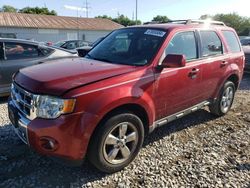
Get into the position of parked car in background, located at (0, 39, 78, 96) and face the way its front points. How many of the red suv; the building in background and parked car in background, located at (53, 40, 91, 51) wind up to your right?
2

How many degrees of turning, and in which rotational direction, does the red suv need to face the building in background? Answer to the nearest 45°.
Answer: approximately 135° to its right

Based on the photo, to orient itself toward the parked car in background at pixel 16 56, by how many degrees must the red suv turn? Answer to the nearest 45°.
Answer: approximately 90° to its right

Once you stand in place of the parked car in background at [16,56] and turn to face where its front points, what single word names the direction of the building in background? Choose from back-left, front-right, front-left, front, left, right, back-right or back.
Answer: right

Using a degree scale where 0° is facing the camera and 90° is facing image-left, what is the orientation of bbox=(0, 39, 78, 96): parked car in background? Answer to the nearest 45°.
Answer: approximately 90°

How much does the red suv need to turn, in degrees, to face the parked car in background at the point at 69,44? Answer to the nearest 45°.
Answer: approximately 135° to its right

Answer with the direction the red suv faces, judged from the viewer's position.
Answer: facing the viewer and to the left of the viewer

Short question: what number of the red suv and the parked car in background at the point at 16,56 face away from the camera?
0
